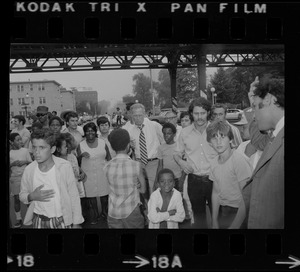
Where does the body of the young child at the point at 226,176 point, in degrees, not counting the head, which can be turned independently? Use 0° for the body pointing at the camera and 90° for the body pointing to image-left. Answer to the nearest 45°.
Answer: approximately 45°
